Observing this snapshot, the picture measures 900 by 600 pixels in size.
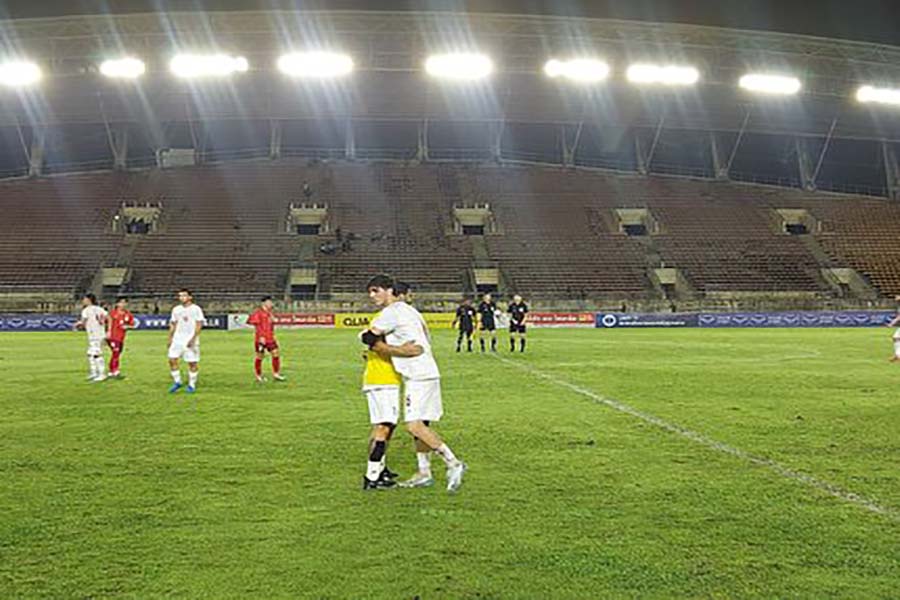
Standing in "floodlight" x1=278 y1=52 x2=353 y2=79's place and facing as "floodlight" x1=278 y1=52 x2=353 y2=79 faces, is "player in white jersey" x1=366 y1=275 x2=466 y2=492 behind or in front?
in front

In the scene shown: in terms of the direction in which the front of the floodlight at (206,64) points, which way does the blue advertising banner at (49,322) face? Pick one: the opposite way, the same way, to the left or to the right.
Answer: the same way

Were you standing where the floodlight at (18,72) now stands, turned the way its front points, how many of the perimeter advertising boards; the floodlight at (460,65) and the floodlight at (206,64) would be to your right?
0

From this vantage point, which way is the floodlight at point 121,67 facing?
toward the camera

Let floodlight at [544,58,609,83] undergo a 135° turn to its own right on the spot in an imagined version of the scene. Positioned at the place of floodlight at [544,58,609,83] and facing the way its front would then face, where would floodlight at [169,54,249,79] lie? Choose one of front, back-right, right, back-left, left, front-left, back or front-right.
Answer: front-left

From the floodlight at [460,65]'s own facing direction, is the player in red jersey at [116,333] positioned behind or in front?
in front

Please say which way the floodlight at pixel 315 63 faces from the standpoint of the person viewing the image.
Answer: facing the viewer

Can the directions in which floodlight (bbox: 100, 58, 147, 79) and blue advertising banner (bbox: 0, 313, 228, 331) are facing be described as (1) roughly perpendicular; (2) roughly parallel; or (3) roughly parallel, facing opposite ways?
roughly parallel

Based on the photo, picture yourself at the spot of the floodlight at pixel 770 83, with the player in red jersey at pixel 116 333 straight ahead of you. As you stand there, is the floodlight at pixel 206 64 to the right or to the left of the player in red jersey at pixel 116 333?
right

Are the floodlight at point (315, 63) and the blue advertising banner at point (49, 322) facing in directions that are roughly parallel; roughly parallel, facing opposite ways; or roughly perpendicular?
roughly parallel

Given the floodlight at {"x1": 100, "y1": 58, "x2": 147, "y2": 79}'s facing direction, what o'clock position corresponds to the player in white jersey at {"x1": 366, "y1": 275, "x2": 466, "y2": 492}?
The player in white jersey is roughly at 12 o'clock from the floodlight.

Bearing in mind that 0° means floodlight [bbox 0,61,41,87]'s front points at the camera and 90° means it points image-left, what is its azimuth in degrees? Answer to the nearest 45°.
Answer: approximately 0°

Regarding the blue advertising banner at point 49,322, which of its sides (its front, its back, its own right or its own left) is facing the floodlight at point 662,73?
left

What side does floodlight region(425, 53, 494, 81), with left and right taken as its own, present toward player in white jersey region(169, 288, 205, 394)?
front

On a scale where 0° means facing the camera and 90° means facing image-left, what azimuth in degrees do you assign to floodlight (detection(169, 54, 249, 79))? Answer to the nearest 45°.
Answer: approximately 0°

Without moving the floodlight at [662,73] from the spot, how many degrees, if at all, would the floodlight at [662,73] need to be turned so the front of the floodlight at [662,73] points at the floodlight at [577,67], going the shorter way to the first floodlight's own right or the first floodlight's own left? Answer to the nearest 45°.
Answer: approximately 90° to the first floodlight's own right

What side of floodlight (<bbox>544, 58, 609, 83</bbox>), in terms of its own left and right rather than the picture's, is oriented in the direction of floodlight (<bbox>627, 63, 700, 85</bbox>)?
left
